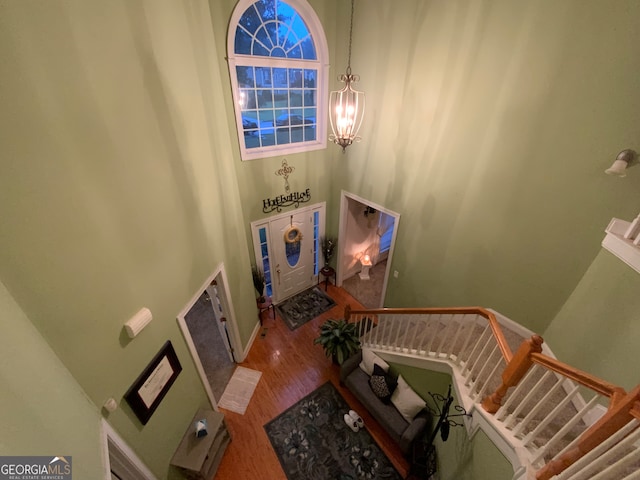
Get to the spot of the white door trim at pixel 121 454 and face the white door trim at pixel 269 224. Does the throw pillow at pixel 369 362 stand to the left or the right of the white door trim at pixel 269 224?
right

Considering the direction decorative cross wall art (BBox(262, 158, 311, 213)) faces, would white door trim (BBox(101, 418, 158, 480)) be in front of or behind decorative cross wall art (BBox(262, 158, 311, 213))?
in front

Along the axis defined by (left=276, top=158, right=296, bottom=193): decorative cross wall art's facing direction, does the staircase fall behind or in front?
in front

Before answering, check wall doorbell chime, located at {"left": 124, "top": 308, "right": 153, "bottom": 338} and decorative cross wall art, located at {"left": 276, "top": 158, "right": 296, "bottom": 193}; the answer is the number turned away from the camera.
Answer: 0

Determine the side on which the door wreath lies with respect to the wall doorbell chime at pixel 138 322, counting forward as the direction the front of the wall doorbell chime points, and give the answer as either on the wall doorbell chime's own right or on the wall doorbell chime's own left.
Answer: on the wall doorbell chime's own left

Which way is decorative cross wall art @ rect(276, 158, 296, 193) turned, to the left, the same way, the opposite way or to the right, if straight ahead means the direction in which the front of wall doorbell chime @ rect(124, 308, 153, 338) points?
to the right

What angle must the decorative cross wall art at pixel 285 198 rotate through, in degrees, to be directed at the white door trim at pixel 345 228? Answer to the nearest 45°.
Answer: approximately 90° to its left

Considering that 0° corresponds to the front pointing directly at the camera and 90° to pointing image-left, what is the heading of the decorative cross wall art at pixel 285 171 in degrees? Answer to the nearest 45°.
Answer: approximately 0°

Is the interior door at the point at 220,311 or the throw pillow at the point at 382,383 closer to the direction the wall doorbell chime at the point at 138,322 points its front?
the throw pillow
